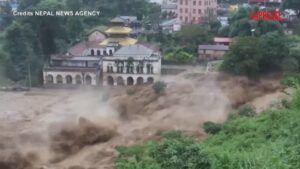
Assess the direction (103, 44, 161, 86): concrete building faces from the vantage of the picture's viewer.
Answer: facing the viewer

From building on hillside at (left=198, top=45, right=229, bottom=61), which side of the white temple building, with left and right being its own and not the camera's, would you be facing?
left

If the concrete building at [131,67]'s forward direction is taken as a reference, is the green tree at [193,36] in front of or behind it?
behind

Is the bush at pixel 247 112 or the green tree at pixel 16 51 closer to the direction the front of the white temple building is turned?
the bush

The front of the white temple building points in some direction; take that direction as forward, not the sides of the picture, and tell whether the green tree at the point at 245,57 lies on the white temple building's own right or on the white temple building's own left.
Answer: on the white temple building's own left

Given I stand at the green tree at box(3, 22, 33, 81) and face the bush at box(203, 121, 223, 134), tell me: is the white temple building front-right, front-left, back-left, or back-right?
front-left

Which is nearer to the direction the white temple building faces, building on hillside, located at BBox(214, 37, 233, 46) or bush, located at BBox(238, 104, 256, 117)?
the bush

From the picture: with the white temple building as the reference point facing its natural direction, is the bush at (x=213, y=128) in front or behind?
in front

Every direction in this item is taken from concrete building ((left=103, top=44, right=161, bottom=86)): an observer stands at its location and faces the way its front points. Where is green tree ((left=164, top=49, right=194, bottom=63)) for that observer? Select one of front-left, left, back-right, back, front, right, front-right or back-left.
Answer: back-left

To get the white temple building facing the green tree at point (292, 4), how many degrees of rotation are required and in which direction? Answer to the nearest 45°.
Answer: approximately 135° to its left

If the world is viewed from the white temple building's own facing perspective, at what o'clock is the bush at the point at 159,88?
The bush is roughly at 11 o'clock from the white temple building.

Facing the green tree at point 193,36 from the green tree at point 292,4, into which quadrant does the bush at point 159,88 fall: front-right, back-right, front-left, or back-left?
front-left

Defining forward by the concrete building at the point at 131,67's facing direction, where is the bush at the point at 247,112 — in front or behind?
in front

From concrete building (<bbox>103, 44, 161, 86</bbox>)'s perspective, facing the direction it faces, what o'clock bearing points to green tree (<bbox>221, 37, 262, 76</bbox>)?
The green tree is roughly at 10 o'clock from the concrete building.

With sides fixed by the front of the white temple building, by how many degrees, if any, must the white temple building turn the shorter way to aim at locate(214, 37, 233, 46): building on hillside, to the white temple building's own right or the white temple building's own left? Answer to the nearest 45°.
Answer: approximately 135° to the white temple building's own left

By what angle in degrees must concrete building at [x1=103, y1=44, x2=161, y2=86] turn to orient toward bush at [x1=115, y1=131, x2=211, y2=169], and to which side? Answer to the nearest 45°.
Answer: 0° — it already faces it
